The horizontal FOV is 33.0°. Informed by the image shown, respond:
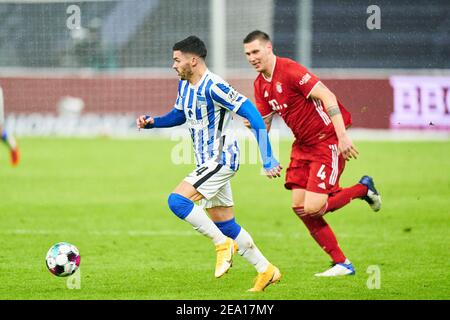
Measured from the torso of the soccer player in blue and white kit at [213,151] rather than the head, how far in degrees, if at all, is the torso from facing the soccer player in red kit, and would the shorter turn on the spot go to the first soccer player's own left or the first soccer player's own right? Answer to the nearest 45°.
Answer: approximately 180°

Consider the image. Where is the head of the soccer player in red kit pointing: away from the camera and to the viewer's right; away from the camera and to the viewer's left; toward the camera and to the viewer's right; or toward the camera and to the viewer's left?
toward the camera and to the viewer's left

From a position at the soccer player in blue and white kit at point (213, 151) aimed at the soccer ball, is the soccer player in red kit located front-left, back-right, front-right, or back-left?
back-right

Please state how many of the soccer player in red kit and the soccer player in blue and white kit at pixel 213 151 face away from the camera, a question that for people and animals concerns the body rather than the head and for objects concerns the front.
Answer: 0

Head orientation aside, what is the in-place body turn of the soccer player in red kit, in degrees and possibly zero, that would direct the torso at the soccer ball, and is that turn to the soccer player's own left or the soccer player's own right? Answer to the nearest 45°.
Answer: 0° — they already face it

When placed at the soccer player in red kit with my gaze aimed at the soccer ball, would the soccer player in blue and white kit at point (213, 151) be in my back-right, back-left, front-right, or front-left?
front-left

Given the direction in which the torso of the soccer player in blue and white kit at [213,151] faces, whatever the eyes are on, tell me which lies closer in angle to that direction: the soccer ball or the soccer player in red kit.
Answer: the soccer ball

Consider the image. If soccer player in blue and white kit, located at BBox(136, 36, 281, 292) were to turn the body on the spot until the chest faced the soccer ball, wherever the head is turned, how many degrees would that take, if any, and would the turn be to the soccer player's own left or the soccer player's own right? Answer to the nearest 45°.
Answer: approximately 45° to the soccer player's own right

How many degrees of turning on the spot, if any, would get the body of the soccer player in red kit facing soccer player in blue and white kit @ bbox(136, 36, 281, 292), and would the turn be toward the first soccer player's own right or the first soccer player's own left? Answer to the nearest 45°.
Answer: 0° — they already face them

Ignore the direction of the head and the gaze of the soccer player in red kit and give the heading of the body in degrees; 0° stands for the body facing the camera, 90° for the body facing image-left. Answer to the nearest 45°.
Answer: approximately 45°

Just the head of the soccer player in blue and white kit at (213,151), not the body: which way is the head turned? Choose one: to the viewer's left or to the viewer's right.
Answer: to the viewer's left

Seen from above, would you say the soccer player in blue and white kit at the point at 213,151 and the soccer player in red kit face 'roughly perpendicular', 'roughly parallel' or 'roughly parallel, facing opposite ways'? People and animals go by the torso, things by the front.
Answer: roughly parallel
